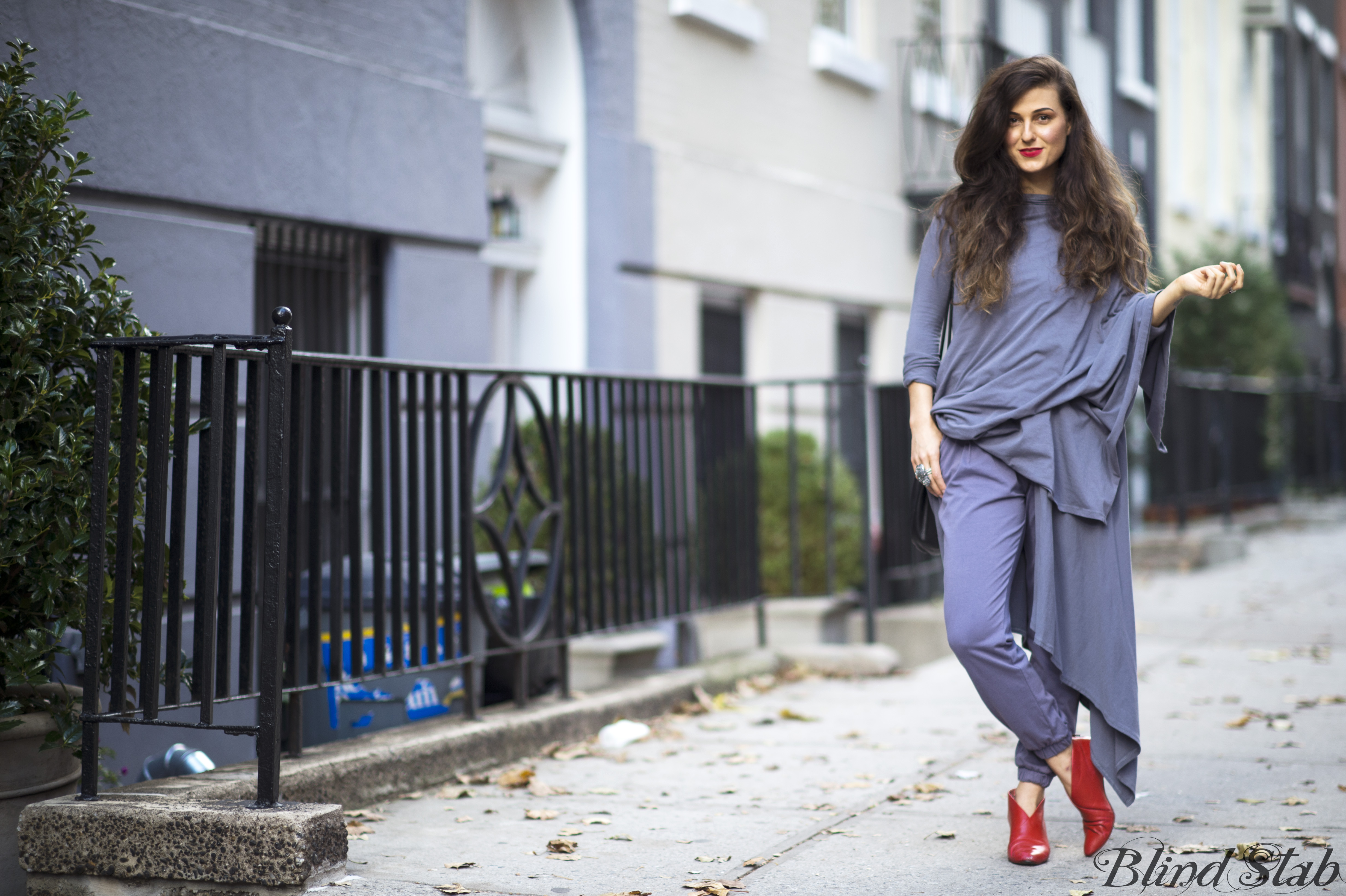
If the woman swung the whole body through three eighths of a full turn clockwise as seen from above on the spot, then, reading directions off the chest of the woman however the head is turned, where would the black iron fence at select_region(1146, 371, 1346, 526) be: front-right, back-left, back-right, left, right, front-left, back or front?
front-right

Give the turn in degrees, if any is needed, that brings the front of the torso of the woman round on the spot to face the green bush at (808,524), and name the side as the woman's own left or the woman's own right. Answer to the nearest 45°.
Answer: approximately 180°

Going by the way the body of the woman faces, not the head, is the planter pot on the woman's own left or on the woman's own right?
on the woman's own right

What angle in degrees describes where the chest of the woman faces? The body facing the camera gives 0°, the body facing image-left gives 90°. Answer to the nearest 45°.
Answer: approximately 0°

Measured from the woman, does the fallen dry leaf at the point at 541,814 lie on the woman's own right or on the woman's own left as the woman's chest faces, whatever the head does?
on the woman's own right

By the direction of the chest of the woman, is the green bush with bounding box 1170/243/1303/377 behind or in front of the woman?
behind

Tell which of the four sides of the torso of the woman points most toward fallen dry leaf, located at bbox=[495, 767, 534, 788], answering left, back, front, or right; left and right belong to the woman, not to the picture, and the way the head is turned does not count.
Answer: right

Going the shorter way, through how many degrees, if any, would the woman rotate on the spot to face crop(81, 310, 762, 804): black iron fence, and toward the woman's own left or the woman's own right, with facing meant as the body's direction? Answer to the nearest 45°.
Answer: approximately 90° to the woman's own right
